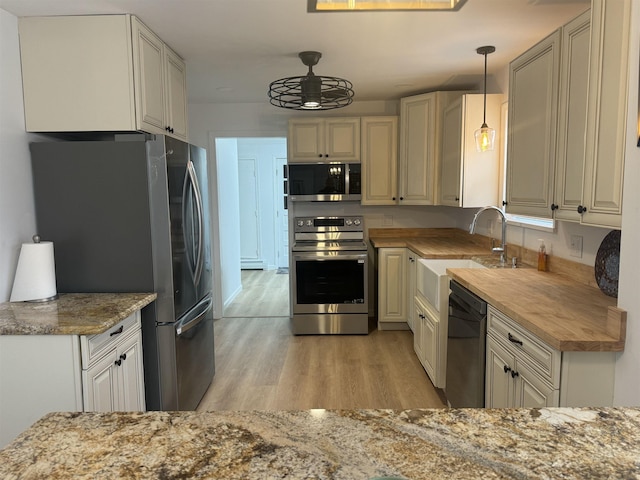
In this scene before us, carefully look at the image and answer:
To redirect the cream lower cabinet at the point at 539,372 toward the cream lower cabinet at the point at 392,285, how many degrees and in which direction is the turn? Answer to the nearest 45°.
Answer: approximately 90° to its right

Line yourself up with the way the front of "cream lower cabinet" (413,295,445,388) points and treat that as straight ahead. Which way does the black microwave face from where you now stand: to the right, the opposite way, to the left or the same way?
to the left

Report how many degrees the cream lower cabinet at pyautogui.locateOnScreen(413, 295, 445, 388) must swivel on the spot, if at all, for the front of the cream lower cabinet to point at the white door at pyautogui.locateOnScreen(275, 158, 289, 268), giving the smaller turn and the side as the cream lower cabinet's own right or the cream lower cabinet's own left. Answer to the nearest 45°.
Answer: approximately 45° to the cream lower cabinet's own right

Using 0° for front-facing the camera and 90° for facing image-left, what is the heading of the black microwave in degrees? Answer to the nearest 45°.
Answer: approximately 0°

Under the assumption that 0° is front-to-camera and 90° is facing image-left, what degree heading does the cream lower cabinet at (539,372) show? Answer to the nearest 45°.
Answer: approximately 45°

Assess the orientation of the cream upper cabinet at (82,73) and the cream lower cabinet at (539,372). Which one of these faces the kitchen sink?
the cream upper cabinet

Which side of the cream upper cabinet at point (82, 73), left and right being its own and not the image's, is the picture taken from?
right

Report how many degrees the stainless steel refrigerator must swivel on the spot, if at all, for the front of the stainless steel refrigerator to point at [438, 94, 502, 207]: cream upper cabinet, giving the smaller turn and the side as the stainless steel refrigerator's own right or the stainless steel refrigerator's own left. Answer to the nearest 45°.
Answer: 0° — it already faces it

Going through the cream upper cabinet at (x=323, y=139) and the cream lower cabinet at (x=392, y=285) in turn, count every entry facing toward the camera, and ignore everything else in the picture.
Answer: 2

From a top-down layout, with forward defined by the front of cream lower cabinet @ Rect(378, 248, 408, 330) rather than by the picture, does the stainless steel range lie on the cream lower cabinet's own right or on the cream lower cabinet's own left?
on the cream lower cabinet's own right
